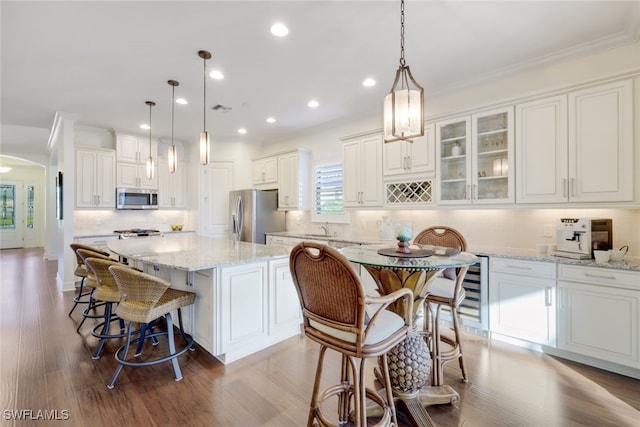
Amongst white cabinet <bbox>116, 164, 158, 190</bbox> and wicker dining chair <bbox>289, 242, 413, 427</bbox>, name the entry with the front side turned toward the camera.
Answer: the white cabinet

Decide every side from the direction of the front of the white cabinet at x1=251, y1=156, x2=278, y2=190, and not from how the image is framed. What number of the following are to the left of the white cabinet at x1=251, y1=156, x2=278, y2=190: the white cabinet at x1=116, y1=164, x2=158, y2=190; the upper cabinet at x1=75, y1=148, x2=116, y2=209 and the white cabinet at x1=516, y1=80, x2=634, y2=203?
1

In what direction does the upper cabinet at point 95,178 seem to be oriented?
toward the camera

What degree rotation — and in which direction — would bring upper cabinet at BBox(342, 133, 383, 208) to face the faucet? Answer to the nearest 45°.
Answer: approximately 90° to its right

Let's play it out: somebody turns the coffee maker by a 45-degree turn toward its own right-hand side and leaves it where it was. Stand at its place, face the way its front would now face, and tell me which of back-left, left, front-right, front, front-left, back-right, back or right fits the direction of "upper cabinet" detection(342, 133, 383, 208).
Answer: front

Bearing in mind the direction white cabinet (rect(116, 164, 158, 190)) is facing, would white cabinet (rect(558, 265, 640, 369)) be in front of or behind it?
in front

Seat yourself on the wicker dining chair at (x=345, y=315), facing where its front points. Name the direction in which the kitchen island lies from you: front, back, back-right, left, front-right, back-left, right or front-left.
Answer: left

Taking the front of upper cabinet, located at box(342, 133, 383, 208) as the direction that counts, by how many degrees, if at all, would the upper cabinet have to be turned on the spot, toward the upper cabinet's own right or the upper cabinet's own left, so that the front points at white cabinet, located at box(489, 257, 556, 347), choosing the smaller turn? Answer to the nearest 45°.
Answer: approximately 90° to the upper cabinet's own left

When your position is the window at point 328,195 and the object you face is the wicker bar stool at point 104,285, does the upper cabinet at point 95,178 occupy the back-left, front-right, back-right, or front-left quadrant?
front-right

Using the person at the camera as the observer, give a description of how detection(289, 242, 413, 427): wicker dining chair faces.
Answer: facing away from the viewer and to the right of the viewer

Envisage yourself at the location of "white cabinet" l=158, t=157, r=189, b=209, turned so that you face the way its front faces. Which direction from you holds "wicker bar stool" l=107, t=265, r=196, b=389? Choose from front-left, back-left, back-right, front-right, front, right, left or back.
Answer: front

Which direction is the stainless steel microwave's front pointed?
toward the camera

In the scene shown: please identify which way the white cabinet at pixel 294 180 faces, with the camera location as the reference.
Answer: facing the viewer and to the left of the viewer

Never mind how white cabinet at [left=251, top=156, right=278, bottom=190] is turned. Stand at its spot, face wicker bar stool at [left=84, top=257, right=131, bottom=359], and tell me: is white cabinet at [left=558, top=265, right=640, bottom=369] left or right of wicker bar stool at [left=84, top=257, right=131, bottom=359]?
left

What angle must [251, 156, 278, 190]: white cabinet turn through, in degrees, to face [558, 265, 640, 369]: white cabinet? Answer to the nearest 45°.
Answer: approximately 90° to its left

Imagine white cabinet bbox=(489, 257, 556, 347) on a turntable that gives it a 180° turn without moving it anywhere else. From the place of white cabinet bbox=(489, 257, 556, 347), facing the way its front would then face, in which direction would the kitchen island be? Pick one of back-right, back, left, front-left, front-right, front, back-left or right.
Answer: back
